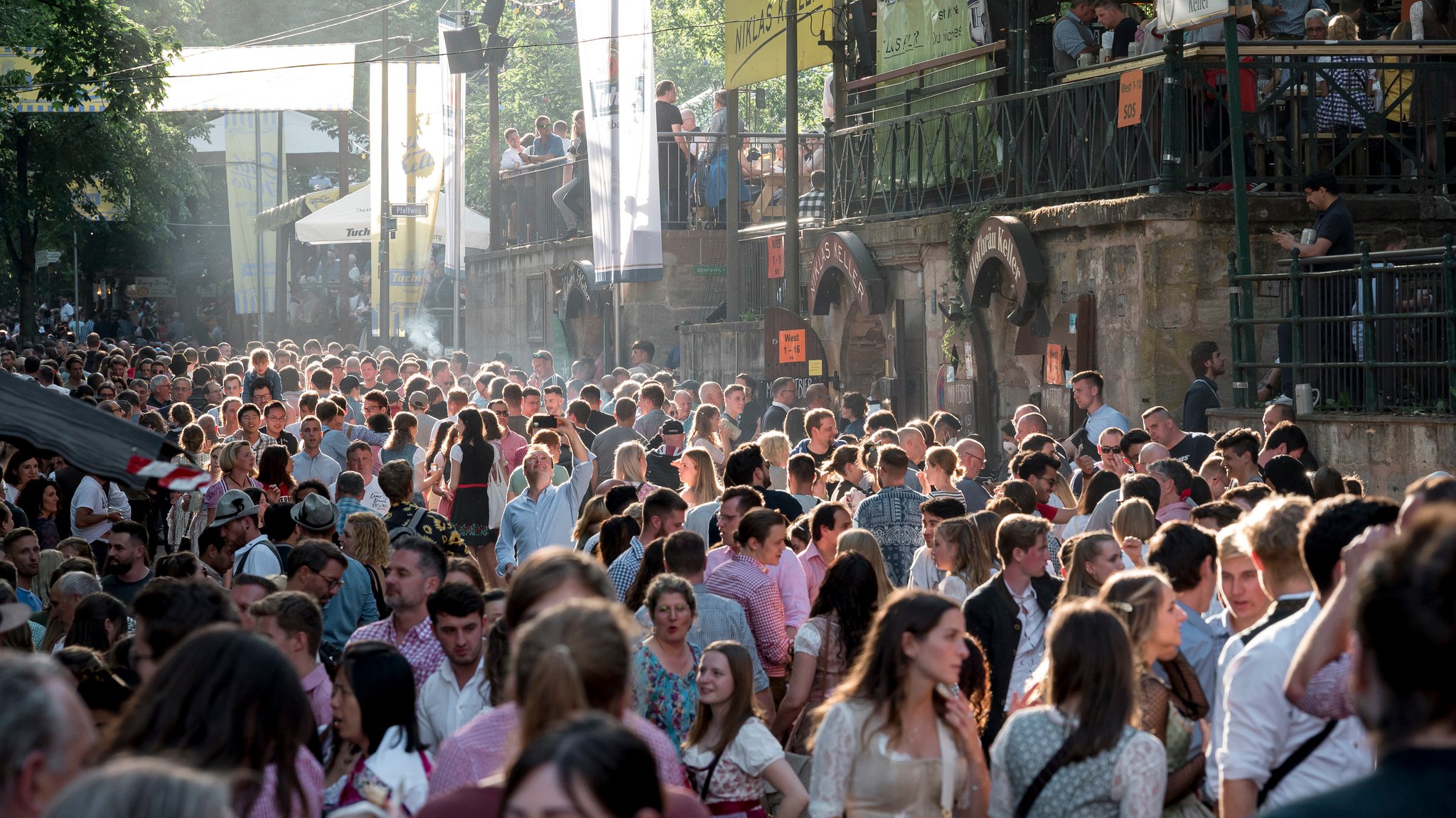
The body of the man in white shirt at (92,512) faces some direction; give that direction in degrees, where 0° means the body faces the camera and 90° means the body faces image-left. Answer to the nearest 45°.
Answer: approximately 315°

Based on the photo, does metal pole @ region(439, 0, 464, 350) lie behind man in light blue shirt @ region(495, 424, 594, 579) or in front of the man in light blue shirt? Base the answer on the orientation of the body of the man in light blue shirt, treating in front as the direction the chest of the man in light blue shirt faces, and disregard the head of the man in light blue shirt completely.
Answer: behind

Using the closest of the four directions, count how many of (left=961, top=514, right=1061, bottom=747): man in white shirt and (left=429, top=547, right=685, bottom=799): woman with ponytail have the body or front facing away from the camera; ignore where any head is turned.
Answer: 1

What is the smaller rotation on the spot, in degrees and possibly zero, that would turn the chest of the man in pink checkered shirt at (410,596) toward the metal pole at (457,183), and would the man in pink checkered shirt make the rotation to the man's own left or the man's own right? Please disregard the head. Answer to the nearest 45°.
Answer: approximately 135° to the man's own right

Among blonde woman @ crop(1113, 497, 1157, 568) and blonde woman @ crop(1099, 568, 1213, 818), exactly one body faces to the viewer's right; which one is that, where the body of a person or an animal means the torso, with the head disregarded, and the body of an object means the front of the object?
blonde woman @ crop(1099, 568, 1213, 818)

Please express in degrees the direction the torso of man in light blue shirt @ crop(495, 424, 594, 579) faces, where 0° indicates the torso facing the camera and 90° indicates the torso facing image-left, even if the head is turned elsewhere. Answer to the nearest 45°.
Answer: approximately 0°

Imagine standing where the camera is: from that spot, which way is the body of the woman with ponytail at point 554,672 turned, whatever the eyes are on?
away from the camera

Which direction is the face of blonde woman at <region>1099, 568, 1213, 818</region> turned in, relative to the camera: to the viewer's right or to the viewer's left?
to the viewer's right

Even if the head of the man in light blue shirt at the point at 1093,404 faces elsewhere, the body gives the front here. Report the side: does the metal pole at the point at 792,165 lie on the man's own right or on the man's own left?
on the man's own right
